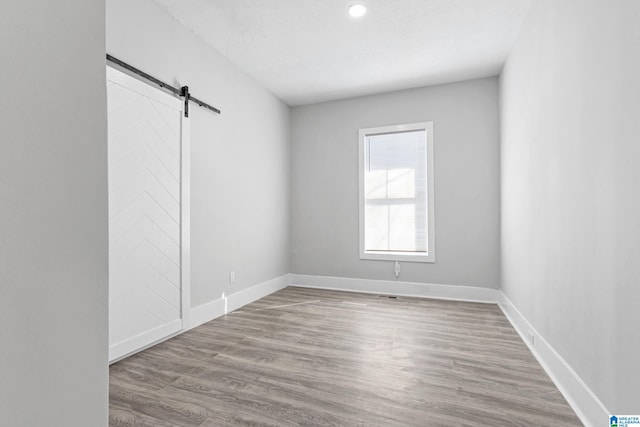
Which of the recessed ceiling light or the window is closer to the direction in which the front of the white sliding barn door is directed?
the recessed ceiling light

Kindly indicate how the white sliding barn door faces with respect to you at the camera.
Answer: facing the viewer and to the right of the viewer

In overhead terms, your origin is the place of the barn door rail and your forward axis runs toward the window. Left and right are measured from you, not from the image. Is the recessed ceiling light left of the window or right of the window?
right

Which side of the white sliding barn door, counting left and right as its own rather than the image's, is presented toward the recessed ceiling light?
front

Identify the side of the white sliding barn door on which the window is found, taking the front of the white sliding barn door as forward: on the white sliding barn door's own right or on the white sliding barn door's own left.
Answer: on the white sliding barn door's own left
